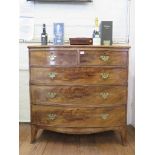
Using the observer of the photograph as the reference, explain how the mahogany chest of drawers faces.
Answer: facing the viewer
